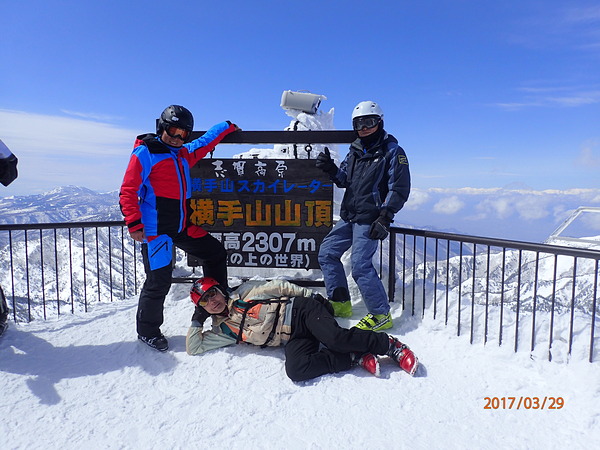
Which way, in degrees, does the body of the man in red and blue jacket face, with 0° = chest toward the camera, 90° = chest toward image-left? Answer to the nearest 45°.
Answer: approximately 315°
